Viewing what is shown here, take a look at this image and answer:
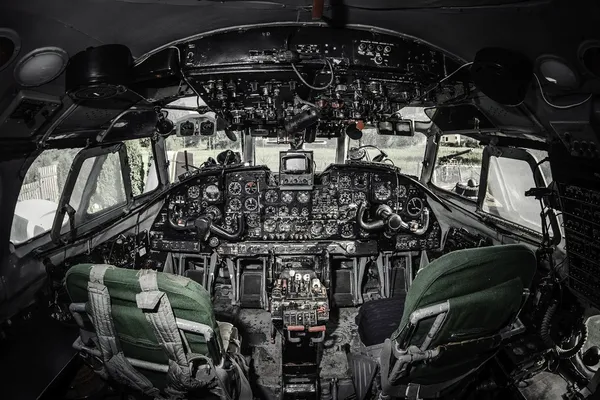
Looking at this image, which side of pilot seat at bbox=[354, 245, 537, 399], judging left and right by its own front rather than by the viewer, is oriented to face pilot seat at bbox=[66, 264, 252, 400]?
left

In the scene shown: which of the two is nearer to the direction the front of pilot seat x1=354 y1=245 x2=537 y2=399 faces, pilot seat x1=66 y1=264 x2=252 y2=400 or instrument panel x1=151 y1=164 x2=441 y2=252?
the instrument panel

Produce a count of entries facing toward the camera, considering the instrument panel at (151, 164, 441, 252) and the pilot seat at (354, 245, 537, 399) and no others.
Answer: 1

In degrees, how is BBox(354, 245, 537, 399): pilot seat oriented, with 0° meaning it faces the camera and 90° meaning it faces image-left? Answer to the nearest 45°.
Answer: approximately 135°

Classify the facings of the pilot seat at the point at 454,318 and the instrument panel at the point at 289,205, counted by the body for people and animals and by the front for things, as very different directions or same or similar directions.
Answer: very different directions

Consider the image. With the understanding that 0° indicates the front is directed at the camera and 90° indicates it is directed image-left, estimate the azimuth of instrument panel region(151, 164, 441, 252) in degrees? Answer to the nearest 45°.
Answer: approximately 0°

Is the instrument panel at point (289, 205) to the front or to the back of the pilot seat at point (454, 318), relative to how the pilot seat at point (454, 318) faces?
to the front

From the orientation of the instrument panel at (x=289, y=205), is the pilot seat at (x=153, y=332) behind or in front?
in front
